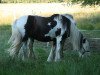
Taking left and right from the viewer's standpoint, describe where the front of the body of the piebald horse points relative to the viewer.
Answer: facing to the right of the viewer
